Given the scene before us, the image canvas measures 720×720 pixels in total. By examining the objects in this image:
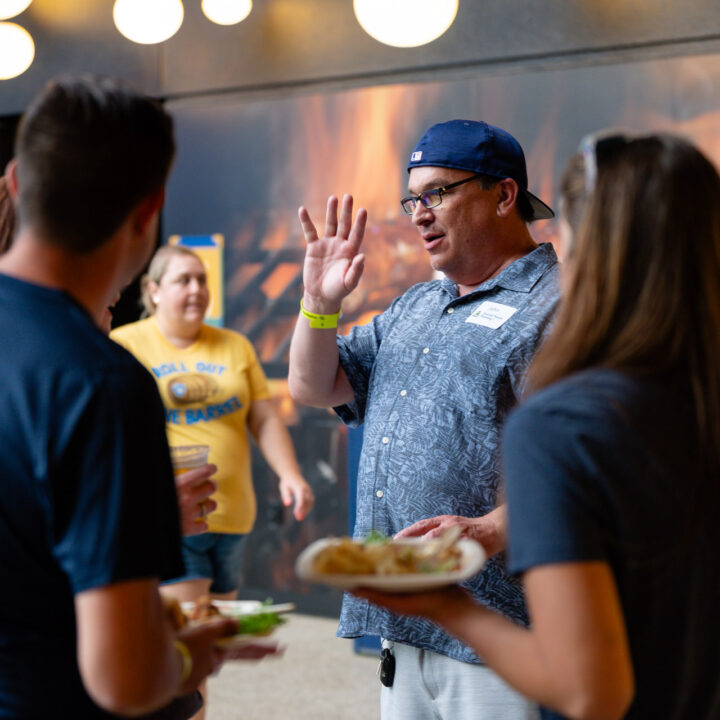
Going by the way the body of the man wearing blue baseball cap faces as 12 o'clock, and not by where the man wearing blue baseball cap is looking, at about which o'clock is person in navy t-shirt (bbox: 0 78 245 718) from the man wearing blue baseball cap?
The person in navy t-shirt is roughly at 11 o'clock from the man wearing blue baseball cap.

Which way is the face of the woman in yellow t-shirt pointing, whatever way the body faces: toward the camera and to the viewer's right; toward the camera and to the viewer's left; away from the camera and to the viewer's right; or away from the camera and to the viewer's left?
toward the camera and to the viewer's right

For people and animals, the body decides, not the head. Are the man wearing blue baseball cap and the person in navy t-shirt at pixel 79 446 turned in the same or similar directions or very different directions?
very different directions

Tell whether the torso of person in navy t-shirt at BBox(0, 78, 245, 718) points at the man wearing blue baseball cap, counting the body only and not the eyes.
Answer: yes

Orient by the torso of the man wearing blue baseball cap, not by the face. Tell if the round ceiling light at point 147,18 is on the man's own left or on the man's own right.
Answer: on the man's own right

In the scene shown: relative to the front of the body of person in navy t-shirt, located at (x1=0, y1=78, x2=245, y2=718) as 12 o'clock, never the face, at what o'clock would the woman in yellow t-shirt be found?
The woman in yellow t-shirt is roughly at 11 o'clock from the person in navy t-shirt.

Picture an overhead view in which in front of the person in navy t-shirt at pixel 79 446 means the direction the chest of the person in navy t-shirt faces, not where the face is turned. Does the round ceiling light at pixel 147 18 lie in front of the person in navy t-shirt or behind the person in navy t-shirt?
in front

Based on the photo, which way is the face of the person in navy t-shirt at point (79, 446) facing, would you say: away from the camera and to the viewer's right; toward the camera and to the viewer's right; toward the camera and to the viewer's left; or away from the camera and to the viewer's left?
away from the camera and to the viewer's right

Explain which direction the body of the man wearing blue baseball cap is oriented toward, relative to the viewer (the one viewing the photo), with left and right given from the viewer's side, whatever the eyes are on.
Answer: facing the viewer and to the left of the viewer

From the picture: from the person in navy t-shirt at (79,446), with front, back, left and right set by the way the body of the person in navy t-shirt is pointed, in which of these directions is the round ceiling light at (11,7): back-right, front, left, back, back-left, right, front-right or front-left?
front-left

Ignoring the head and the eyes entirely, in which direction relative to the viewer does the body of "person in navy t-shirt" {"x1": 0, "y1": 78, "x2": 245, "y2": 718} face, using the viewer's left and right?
facing away from the viewer and to the right of the viewer
